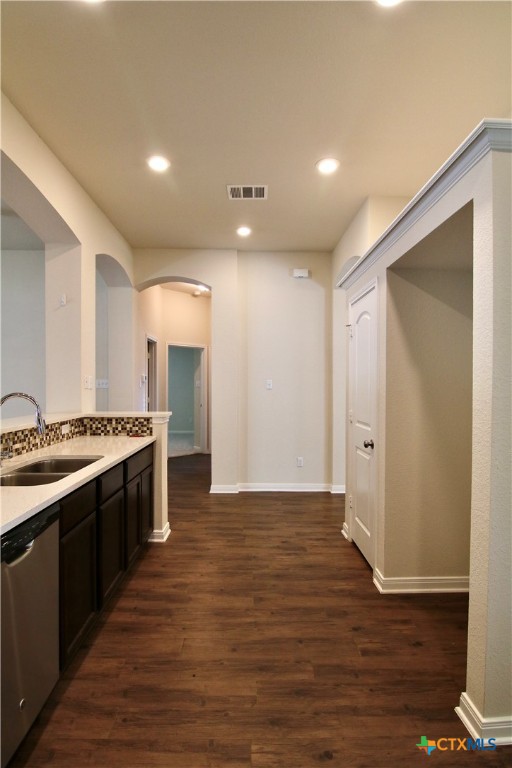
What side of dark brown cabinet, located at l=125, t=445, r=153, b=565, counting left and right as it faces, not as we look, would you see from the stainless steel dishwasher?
right

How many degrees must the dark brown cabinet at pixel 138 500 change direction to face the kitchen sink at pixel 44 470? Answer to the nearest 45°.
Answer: approximately 135° to its right

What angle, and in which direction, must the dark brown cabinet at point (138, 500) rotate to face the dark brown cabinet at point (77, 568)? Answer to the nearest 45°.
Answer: approximately 90° to its right

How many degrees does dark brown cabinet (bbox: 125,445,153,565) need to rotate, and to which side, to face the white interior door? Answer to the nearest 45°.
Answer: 0° — it already faces it

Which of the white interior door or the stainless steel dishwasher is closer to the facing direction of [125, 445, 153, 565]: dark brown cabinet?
the white interior door

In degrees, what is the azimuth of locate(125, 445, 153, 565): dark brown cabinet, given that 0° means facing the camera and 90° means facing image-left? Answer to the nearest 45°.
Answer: approximately 270°
